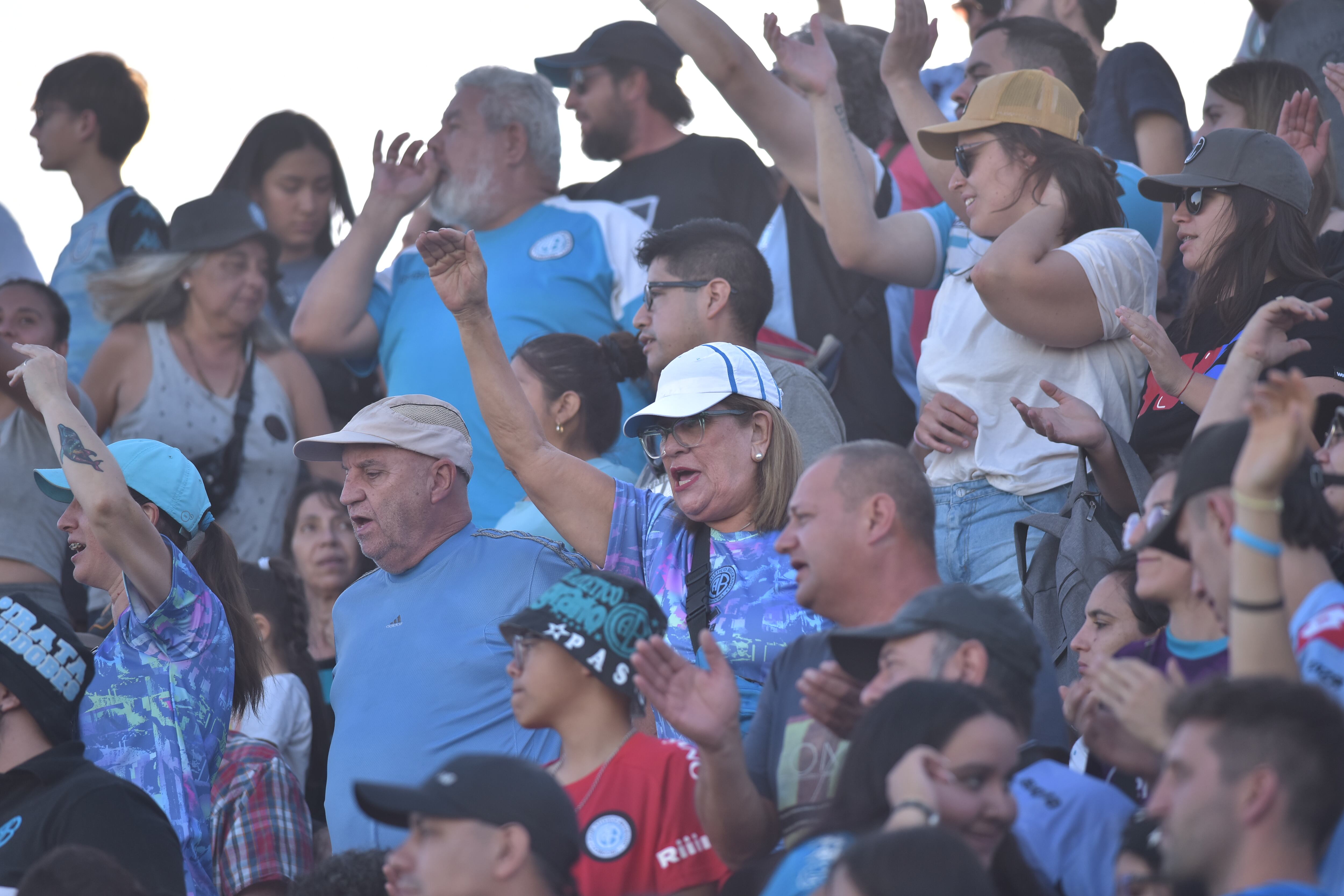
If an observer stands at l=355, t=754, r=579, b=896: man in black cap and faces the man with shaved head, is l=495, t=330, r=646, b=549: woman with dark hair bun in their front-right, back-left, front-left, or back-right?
front-left

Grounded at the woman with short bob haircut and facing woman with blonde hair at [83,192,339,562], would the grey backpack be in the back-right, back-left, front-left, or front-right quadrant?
back-right

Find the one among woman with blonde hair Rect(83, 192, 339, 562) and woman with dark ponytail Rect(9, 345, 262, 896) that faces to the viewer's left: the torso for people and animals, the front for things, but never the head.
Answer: the woman with dark ponytail

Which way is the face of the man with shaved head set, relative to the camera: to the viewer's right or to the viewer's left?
to the viewer's left

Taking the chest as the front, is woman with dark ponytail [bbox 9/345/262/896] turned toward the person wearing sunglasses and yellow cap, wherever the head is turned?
no

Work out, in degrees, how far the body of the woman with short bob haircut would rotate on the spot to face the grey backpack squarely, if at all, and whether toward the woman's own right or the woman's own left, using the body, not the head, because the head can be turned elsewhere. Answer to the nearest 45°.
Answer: approximately 135° to the woman's own left

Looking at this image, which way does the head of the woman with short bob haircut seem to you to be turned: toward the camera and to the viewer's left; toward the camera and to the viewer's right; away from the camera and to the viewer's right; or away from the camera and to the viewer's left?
toward the camera and to the viewer's left

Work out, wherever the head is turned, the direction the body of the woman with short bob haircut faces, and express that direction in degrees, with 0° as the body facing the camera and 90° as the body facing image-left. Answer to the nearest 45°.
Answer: approximately 45°

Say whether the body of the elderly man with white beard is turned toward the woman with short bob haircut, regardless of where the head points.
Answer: no

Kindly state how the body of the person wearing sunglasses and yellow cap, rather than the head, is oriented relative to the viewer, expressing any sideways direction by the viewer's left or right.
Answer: facing the viewer and to the left of the viewer

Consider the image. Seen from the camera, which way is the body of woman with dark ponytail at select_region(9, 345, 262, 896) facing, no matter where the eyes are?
to the viewer's left

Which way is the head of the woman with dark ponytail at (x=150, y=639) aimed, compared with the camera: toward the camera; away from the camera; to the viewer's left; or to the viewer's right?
to the viewer's left

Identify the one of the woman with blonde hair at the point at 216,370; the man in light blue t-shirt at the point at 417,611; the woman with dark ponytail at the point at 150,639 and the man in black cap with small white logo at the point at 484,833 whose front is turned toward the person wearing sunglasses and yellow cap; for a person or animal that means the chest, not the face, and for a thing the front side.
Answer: the woman with blonde hair

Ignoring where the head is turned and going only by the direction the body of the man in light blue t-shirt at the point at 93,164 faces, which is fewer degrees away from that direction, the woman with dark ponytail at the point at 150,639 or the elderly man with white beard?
the woman with dark ponytail
